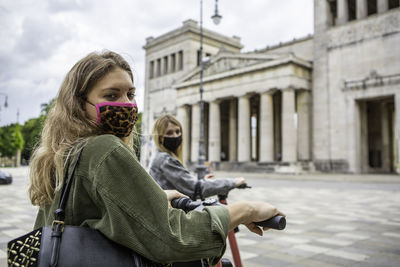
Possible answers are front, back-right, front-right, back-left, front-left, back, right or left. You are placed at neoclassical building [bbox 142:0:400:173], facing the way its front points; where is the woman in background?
front-left

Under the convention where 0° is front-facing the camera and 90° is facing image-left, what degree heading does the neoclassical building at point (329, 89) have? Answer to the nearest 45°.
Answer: approximately 45°
